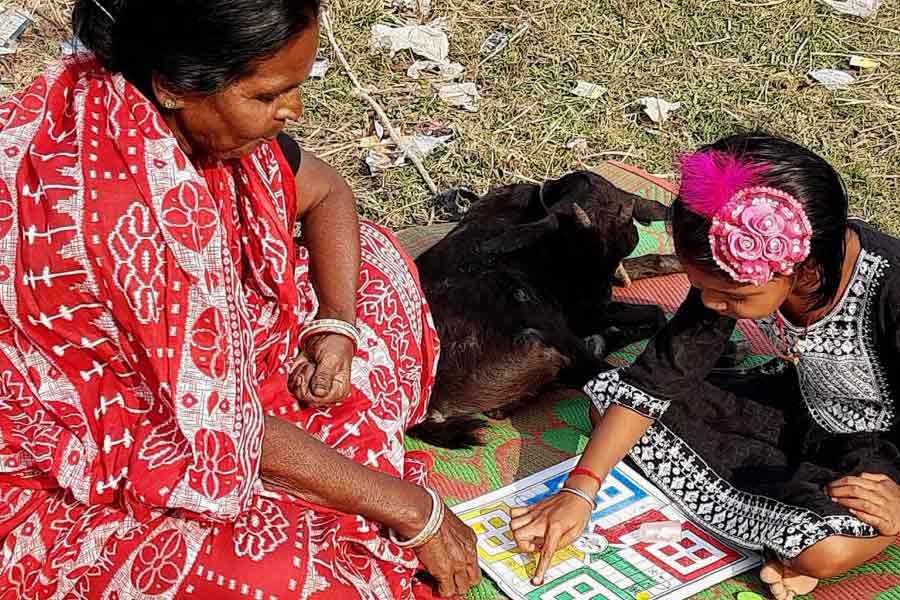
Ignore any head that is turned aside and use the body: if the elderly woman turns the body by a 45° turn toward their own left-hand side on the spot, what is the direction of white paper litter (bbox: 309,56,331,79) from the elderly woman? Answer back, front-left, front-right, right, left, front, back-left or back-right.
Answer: left

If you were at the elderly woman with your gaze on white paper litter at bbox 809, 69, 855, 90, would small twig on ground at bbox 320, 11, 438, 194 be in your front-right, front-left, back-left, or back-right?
front-left

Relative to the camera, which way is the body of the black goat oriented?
to the viewer's right

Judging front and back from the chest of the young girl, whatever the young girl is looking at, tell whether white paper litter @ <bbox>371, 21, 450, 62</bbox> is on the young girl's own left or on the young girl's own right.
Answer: on the young girl's own right

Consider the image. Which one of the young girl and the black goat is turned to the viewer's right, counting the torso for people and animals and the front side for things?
the black goat

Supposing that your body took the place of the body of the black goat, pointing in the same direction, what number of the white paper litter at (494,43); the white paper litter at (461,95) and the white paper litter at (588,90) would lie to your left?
3

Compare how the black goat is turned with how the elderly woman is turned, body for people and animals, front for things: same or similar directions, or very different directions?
same or similar directions

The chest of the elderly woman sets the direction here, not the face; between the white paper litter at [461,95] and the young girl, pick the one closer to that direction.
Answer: the young girl

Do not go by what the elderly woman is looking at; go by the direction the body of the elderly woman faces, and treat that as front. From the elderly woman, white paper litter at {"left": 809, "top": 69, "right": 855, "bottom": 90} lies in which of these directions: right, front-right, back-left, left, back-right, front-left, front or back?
left

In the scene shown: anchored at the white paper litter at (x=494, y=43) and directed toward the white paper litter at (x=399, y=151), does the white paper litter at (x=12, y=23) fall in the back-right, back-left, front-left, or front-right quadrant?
front-right

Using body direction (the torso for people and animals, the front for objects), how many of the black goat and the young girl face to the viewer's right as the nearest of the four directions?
1

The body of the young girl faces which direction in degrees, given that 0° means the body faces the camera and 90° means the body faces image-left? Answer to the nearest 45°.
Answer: approximately 45°

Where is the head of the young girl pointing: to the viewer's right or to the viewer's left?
to the viewer's left
